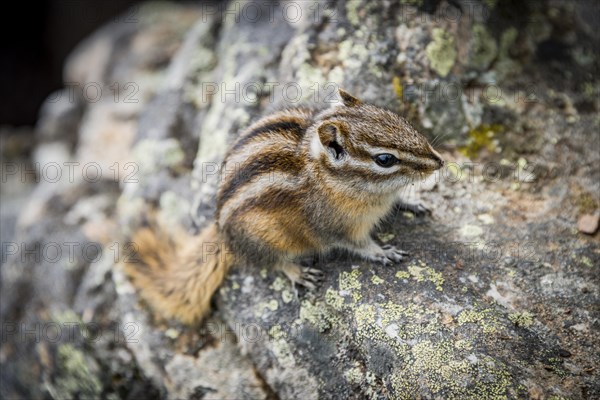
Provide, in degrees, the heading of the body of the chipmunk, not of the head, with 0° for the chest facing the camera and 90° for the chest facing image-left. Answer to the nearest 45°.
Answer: approximately 270°

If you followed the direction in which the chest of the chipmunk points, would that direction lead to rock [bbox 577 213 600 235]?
yes
